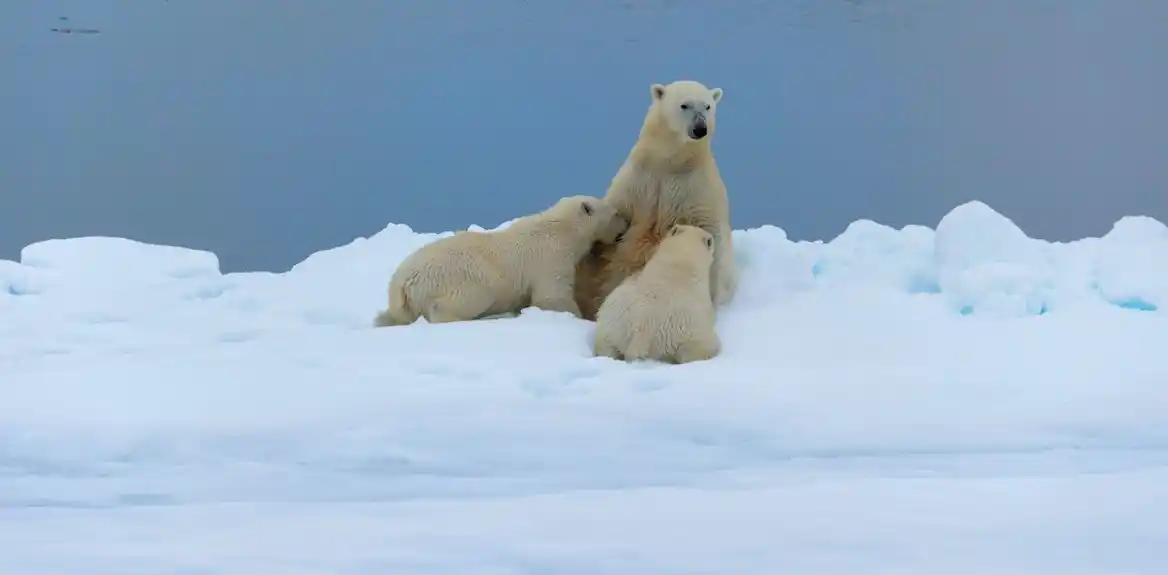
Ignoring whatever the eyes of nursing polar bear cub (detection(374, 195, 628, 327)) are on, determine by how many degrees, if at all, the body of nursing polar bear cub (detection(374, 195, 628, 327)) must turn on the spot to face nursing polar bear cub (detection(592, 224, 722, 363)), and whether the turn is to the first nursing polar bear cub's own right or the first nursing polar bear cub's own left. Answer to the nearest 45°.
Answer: approximately 45° to the first nursing polar bear cub's own right

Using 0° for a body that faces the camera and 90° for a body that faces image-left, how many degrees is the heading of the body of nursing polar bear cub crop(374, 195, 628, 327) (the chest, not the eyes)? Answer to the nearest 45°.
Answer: approximately 270°
